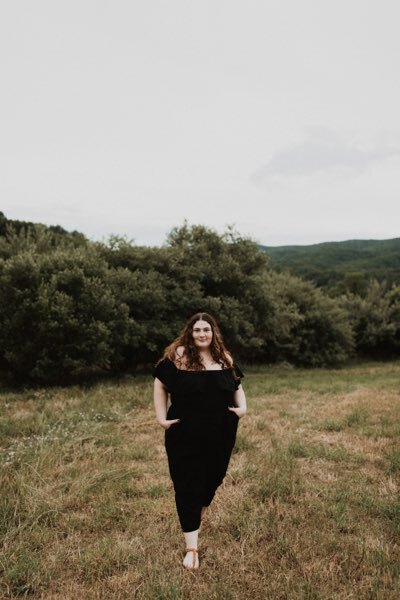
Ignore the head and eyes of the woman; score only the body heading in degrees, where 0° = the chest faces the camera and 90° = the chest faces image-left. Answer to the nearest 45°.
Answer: approximately 0°
